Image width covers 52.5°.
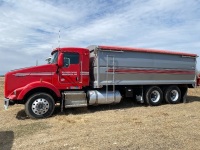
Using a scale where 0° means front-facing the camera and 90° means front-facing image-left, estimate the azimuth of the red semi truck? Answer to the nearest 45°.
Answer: approximately 90°
